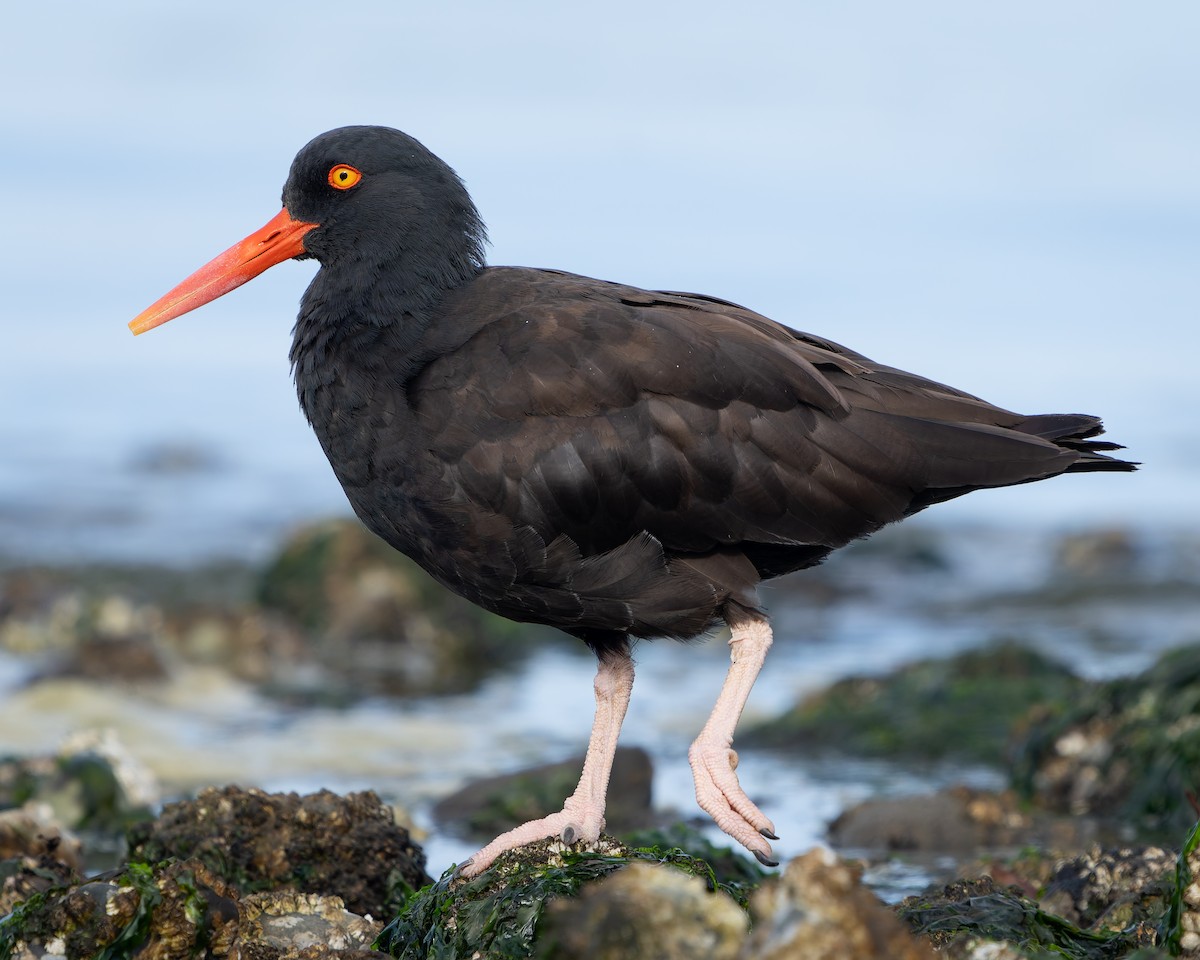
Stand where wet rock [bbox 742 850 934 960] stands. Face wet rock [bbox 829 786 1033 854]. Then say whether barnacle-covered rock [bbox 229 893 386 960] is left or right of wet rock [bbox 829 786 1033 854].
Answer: left

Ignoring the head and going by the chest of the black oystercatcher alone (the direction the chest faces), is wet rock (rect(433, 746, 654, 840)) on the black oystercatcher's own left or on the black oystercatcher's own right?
on the black oystercatcher's own right

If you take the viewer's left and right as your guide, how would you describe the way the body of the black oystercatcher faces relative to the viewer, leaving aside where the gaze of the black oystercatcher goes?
facing to the left of the viewer

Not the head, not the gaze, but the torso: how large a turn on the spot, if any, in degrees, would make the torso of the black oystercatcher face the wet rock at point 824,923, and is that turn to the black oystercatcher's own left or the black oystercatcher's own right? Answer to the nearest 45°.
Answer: approximately 90° to the black oystercatcher's own left

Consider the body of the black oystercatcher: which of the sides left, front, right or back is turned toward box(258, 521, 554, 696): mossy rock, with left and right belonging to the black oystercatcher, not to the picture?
right

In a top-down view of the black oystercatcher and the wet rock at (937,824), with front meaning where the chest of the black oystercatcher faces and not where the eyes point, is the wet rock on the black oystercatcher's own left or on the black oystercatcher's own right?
on the black oystercatcher's own right

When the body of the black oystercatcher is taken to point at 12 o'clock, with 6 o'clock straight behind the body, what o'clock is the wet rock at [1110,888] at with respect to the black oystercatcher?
The wet rock is roughly at 6 o'clock from the black oystercatcher.

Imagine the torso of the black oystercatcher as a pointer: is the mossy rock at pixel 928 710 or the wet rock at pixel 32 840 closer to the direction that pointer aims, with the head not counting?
the wet rock
